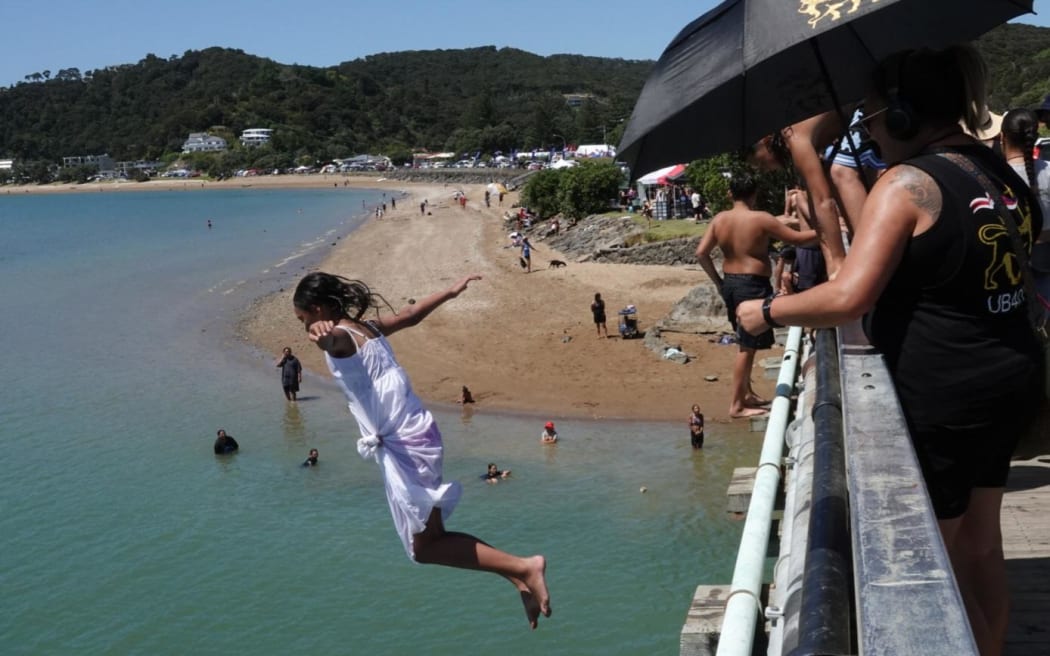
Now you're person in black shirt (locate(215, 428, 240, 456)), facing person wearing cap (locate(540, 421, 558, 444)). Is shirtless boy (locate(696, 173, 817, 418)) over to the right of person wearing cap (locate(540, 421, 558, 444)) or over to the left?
right

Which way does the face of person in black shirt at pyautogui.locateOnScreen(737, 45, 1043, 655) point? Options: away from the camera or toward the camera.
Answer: away from the camera

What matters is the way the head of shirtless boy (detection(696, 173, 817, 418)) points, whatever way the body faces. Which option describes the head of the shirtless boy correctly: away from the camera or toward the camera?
away from the camera

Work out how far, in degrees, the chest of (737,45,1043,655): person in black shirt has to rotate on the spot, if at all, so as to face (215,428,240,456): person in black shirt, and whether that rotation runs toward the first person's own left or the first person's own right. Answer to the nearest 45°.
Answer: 0° — they already face them

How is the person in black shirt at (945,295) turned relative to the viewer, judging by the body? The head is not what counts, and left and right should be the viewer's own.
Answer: facing away from the viewer and to the left of the viewer

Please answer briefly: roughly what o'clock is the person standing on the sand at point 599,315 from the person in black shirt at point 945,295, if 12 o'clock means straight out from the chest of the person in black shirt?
The person standing on the sand is roughly at 1 o'clock from the person in black shirt.

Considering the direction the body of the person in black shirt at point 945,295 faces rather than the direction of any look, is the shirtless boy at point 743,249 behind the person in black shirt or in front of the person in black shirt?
in front

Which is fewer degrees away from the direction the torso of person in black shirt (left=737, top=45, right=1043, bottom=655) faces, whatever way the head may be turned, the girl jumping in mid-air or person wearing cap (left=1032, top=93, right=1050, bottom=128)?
the girl jumping in mid-air

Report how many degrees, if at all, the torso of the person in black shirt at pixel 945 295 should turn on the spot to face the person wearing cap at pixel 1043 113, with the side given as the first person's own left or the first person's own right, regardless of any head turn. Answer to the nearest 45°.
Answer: approximately 45° to the first person's own right

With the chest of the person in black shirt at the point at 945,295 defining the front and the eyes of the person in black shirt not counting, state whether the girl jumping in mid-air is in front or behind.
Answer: in front
